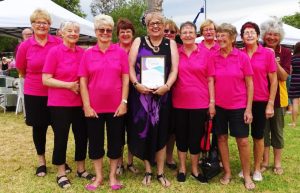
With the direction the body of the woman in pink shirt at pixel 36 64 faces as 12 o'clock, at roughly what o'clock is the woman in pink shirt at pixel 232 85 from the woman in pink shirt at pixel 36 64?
the woman in pink shirt at pixel 232 85 is roughly at 10 o'clock from the woman in pink shirt at pixel 36 64.

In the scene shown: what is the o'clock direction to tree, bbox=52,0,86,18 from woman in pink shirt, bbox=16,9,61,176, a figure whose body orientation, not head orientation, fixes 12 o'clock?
The tree is roughly at 6 o'clock from the woman in pink shirt.

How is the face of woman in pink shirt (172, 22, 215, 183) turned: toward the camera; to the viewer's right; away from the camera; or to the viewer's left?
toward the camera

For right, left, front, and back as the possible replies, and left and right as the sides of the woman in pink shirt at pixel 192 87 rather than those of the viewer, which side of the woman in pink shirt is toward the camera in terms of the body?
front

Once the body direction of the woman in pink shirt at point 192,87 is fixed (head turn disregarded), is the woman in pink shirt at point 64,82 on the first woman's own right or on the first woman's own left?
on the first woman's own right

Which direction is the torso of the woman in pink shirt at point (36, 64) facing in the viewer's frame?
toward the camera

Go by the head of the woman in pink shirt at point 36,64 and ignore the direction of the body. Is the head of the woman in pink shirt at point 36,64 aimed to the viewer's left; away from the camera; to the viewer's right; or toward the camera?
toward the camera

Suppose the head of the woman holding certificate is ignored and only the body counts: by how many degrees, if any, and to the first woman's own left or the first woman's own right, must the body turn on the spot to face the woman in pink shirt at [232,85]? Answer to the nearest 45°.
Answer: approximately 90° to the first woman's own left

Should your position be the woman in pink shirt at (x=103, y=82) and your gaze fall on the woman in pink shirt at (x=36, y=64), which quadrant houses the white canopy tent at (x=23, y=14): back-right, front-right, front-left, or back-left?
front-right

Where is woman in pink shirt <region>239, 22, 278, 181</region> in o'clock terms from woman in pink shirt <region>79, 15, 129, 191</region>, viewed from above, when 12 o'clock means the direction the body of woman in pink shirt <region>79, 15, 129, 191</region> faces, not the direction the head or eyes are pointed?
woman in pink shirt <region>239, 22, 278, 181</region> is roughly at 9 o'clock from woman in pink shirt <region>79, 15, 129, 191</region>.

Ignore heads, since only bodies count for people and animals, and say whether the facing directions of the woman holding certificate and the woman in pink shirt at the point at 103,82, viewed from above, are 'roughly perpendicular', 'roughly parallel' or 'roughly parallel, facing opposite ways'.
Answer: roughly parallel

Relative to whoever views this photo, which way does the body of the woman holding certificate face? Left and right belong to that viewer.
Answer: facing the viewer

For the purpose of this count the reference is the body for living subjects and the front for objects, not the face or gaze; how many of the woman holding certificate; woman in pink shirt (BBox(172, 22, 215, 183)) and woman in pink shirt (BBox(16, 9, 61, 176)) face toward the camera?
3

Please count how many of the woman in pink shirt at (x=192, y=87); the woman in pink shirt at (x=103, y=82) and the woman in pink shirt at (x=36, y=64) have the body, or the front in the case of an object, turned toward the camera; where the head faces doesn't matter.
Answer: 3

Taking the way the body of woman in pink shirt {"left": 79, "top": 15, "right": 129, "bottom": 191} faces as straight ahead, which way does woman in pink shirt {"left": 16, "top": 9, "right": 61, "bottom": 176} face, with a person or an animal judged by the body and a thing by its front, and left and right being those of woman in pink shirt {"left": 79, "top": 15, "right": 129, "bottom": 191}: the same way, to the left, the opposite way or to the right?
the same way

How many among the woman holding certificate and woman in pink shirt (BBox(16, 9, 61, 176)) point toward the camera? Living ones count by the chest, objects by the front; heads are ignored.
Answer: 2
